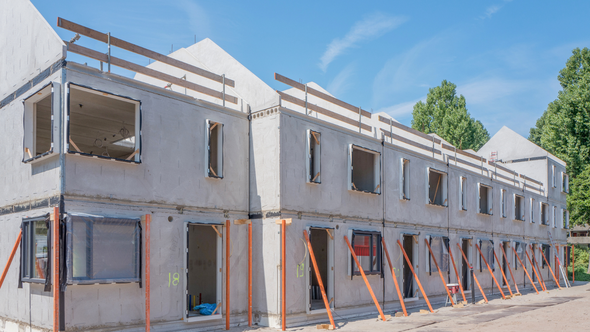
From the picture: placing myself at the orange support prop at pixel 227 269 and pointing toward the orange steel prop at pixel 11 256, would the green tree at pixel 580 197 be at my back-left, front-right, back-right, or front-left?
back-right

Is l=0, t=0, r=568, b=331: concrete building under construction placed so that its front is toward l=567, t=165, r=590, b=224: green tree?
no

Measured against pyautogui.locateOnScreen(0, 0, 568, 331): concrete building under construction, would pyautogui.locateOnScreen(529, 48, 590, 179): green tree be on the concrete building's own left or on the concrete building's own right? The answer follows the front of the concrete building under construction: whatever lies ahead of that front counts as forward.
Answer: on the concrete building's own left

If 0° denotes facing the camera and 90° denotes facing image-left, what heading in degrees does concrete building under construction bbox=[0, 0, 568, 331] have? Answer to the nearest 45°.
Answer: approximately 315°
